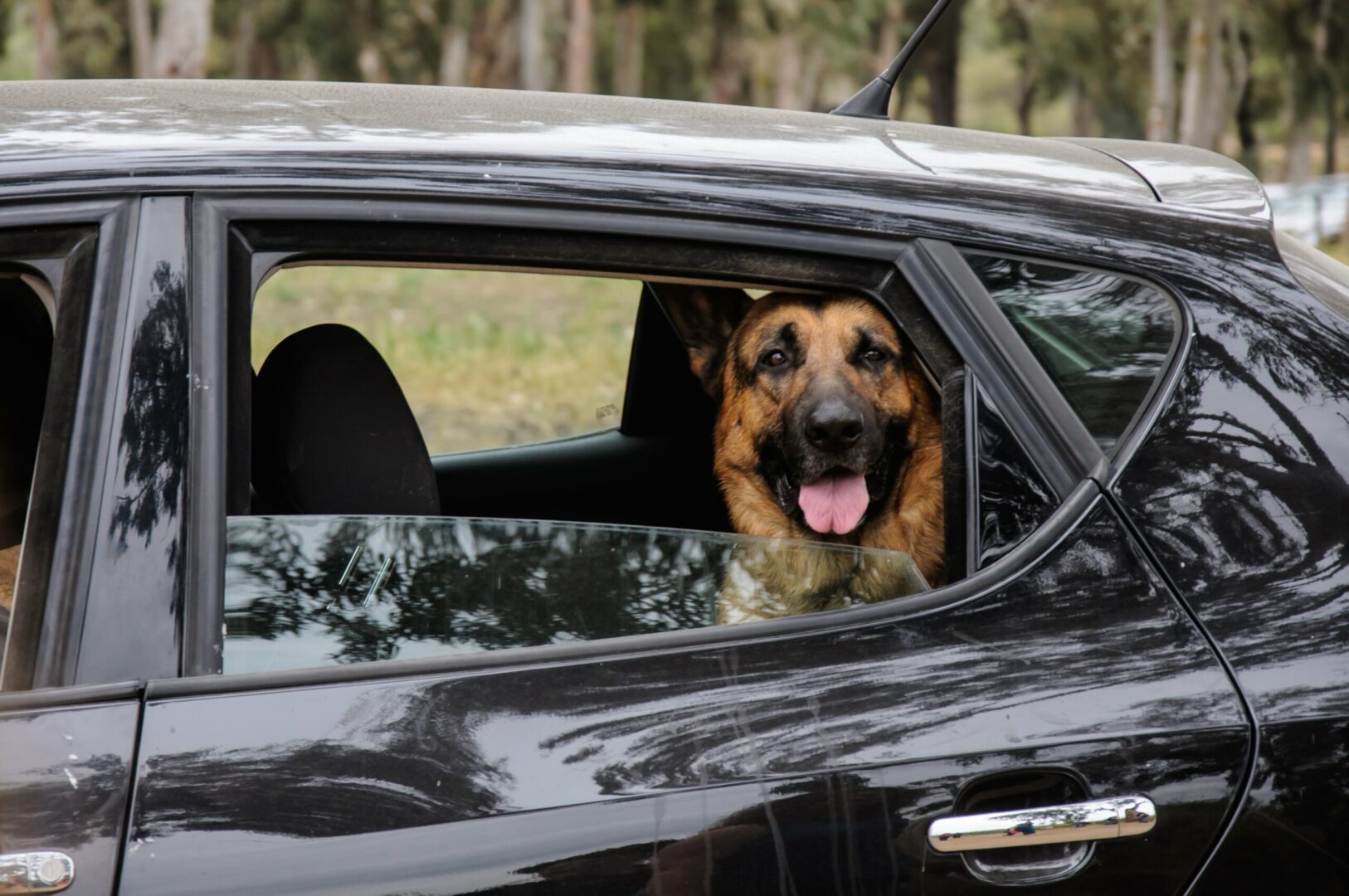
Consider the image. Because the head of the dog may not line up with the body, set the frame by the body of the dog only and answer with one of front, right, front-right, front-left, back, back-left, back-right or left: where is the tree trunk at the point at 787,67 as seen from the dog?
back

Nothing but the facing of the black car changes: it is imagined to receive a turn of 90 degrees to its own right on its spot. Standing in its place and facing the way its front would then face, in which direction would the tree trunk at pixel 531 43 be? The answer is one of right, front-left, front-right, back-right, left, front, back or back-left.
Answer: front

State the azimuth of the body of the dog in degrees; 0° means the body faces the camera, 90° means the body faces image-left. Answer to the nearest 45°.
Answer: approximately 0°

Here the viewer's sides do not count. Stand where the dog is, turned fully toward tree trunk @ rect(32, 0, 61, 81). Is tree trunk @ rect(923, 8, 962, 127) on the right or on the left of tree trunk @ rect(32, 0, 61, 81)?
right

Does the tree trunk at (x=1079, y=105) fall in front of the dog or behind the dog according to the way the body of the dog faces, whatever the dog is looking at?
behind

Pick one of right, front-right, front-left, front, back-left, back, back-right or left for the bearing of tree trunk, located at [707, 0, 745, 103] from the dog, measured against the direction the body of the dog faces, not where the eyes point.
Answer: back

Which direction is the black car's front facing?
to the viewer's left

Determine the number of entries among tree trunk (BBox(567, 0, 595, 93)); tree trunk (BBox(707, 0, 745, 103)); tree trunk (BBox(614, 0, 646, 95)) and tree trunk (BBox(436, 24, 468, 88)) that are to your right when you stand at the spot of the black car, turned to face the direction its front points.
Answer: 4

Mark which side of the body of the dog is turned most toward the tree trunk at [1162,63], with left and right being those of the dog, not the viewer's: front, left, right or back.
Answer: back

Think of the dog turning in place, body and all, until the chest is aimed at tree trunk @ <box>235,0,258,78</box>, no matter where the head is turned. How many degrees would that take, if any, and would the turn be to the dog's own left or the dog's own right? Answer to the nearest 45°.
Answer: approximately 135° to the dog's own right

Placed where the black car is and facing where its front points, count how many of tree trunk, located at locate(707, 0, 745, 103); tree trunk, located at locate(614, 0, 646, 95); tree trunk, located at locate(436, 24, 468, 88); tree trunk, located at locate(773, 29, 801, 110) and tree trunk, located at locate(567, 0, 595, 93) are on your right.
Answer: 5

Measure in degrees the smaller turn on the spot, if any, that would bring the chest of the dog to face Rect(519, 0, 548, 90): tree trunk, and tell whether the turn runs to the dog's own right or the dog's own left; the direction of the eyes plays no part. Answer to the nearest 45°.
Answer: approximately 180°

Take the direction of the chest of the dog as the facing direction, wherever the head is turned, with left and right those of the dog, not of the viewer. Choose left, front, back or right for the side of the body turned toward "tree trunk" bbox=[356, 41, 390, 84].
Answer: back
